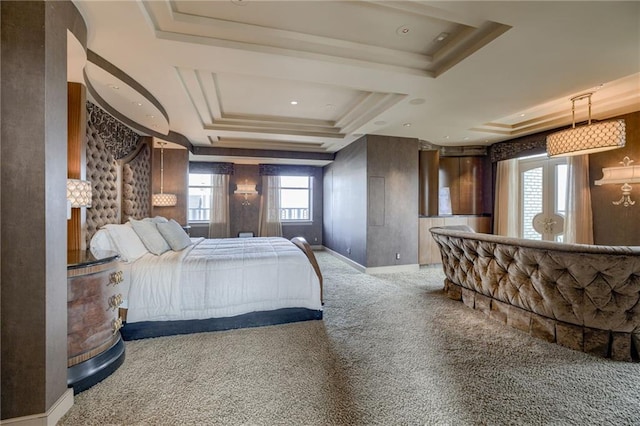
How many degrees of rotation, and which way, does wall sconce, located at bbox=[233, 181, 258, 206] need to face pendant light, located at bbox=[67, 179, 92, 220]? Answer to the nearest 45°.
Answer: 0° — it already faces it

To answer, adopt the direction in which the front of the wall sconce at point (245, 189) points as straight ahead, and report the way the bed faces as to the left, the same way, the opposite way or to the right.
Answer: to the left

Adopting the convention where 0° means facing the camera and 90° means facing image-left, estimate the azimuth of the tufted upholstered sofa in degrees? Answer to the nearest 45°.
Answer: approximately 225°

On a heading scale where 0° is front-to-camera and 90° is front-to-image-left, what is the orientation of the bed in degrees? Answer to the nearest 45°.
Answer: approximately 270°

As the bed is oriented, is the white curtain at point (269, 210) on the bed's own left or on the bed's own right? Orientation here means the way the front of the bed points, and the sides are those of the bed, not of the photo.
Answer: on the bed's own left

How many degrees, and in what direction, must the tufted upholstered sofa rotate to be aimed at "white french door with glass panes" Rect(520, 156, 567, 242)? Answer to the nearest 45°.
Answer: approximately 45° to its left

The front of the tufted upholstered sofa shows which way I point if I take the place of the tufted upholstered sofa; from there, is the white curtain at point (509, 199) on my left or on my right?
on my left

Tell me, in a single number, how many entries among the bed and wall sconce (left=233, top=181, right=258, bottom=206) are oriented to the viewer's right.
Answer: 1

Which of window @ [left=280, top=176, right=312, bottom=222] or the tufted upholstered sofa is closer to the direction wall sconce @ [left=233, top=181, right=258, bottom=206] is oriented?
the tufted upholstered sofa
